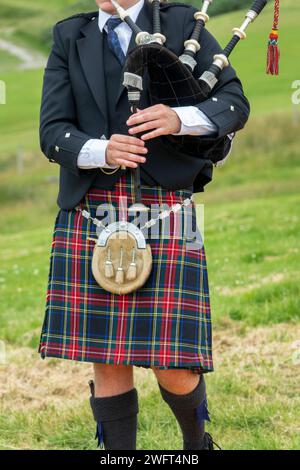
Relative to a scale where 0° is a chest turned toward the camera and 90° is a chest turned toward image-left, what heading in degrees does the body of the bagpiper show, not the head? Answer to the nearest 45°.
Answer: approximately 0°
